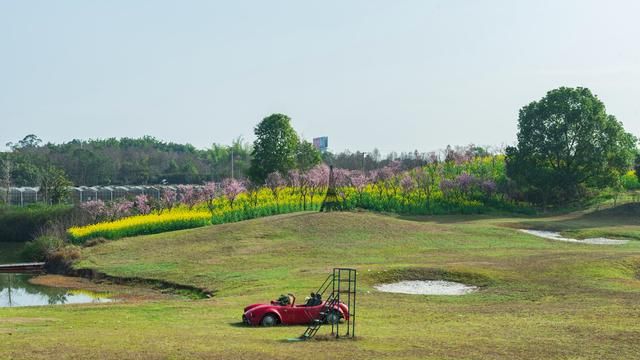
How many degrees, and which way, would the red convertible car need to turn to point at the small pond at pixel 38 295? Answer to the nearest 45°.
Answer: approximately 45° to its right

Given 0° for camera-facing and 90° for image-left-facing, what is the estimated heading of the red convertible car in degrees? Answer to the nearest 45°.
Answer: approximately 90°
